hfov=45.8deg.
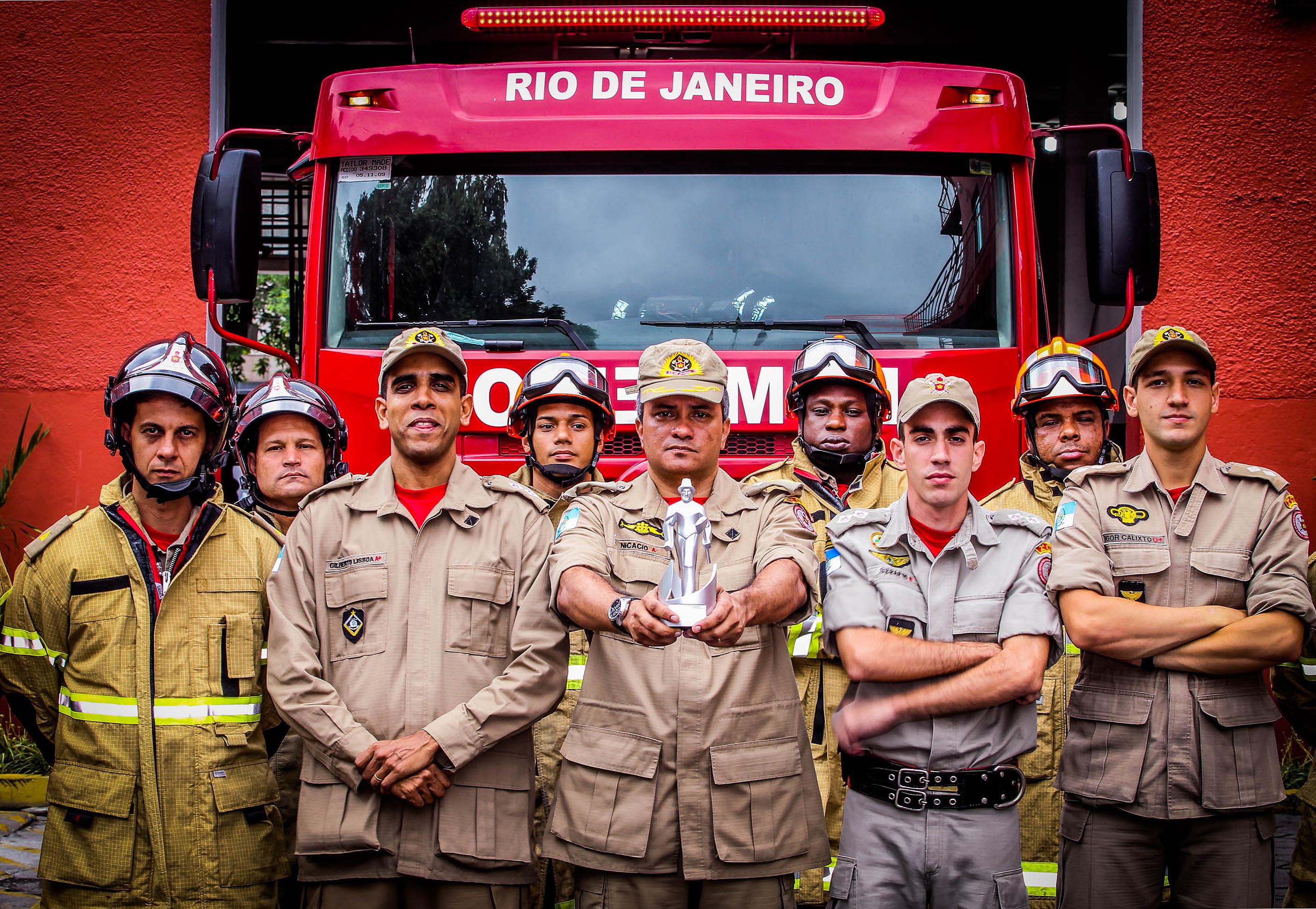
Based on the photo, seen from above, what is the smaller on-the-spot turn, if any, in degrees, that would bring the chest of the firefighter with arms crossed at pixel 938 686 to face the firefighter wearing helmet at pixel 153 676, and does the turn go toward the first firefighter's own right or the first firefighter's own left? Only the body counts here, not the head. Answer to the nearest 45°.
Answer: approximately 90° to the first firefighter's own right

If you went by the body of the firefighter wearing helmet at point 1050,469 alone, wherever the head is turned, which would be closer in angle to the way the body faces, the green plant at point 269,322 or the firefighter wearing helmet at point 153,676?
the firefighter wearing helmet

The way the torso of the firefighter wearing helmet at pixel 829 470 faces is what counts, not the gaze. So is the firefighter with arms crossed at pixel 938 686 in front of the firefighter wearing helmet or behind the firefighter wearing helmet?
in front

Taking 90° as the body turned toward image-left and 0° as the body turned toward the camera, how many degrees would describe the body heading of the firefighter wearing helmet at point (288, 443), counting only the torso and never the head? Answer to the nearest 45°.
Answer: approximately 0°

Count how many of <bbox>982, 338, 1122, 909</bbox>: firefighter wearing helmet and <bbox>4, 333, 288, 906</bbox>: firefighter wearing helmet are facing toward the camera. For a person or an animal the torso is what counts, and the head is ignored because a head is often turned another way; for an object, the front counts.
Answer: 2

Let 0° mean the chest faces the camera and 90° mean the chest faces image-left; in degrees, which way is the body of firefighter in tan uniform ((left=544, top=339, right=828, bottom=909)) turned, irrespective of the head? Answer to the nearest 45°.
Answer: approximately 0°

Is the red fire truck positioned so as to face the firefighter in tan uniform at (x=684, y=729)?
yes
